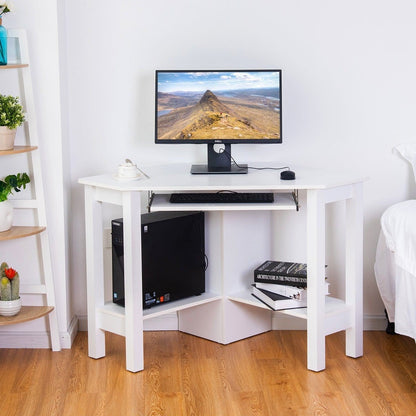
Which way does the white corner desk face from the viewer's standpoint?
toward the camera

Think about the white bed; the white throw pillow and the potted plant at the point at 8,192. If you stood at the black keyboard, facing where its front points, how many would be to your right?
1

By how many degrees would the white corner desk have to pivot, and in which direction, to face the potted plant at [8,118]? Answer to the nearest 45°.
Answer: approximately 90° to its right

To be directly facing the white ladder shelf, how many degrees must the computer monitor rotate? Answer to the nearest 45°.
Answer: approximately 90° to its right

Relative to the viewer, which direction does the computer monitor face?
toward the camera

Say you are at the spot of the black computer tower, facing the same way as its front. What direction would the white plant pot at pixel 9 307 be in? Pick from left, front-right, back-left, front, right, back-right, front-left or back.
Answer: front-right

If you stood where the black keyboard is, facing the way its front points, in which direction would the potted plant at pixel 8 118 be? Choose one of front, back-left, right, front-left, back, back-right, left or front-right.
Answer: right

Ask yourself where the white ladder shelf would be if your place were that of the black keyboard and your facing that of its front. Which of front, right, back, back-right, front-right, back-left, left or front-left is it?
right

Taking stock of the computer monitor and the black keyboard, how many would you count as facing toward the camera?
2

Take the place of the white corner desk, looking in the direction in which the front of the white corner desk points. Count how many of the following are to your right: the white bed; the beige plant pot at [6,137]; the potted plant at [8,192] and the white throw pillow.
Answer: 2

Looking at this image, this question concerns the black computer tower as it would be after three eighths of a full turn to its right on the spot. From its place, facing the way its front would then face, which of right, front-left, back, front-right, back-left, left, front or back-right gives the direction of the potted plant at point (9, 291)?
left

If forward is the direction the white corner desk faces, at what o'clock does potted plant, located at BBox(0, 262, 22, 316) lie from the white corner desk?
The potted plant is roughly at 3 o'clock from the white corner desk.

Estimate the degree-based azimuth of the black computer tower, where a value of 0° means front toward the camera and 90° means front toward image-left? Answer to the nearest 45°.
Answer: approximately 45°
